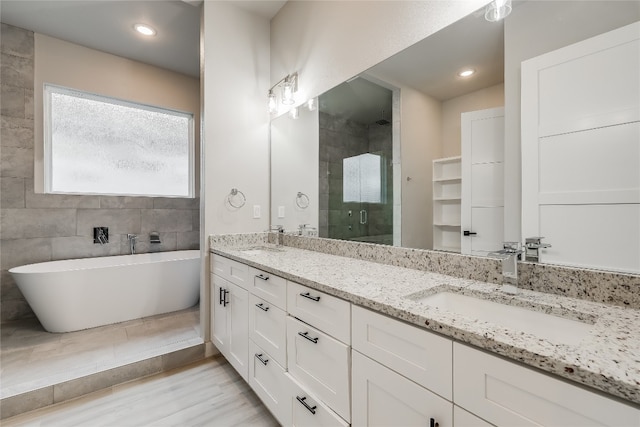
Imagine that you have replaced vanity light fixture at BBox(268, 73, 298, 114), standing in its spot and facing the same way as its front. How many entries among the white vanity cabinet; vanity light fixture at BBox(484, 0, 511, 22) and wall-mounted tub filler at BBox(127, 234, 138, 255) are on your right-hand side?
1

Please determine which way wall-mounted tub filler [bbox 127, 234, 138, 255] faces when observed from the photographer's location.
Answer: facing the viewer

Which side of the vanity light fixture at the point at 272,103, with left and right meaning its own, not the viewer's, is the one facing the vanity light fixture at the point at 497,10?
left

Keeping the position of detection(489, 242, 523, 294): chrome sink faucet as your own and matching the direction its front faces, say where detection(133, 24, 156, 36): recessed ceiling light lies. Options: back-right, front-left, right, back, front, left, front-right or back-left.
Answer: front-right

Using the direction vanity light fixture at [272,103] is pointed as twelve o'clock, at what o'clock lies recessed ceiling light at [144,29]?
The recessed ceiling light is roughly at 2 o'clock from the vanity light fixture.

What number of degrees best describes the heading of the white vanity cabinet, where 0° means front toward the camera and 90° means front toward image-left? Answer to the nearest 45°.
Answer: approximately 45°

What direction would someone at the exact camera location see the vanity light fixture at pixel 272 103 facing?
facing the viewer and to the left of the viewer

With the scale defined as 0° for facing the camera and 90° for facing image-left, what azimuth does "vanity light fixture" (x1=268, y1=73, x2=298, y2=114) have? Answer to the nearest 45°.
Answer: approximately 45°

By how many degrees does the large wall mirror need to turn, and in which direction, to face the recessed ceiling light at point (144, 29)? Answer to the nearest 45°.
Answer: approximately 45° to its right

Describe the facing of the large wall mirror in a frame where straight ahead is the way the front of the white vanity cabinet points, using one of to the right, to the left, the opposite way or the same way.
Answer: the same way
